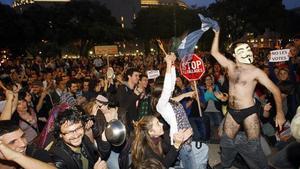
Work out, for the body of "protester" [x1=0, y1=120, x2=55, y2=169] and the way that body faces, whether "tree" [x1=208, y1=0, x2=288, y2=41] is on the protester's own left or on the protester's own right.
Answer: on the protester's own left

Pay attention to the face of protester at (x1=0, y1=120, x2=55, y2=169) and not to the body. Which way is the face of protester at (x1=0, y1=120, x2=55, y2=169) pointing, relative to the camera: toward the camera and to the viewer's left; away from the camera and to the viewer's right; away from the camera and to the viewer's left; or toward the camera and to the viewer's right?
toward the camera and to the viewer's right

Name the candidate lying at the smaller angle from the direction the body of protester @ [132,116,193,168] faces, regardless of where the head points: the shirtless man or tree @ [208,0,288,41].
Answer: the shirtless man

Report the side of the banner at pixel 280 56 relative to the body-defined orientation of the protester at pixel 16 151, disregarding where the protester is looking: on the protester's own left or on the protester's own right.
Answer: on the protester's own left

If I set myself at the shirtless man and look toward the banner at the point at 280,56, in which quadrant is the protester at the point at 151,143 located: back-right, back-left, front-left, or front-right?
back-left
